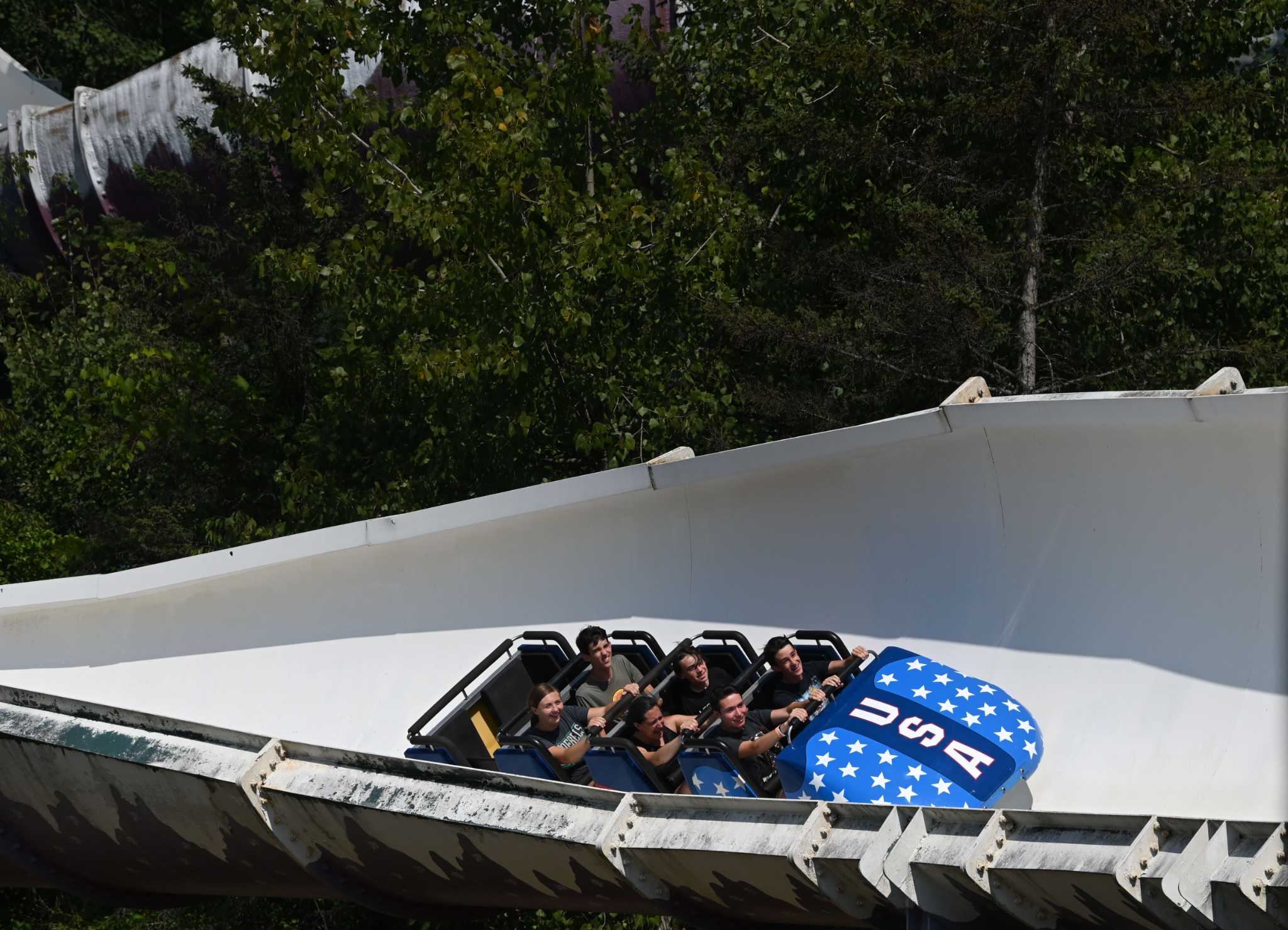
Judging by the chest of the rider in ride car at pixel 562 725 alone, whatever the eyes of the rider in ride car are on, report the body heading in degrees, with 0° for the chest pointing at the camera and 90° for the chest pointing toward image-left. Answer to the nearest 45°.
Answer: approximately 315°

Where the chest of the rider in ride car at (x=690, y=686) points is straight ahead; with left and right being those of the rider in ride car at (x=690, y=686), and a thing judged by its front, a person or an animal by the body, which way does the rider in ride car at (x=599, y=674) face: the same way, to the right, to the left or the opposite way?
the same way

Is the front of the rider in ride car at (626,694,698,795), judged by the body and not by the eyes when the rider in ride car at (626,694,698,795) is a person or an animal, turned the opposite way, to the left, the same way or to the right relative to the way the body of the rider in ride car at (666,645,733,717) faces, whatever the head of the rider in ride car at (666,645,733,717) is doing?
the same way

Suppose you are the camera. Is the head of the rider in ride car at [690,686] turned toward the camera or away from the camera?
toward the camera

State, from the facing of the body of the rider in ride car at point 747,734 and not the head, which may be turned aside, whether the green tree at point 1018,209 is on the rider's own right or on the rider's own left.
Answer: on the rider's own left

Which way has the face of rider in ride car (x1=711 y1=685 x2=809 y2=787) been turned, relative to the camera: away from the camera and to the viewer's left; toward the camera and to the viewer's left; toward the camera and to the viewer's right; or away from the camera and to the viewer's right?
toward the camera and to the viewer's right

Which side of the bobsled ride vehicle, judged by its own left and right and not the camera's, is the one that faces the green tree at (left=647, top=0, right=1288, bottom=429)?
left

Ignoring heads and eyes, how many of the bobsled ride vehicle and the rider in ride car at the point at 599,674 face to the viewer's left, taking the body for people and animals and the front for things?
0

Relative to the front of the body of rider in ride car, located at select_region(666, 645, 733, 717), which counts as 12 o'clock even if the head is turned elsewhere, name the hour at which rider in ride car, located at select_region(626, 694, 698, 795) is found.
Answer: rider in ride car, located at select_region(626, 694, 698, 795) is roughly at 2 o'clock from rider in ride car, located at select_region(666, 645, 733, 717).

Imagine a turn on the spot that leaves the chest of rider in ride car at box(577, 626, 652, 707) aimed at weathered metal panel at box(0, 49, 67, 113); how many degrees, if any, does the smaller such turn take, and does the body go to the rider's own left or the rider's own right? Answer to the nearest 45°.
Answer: approximately 180°

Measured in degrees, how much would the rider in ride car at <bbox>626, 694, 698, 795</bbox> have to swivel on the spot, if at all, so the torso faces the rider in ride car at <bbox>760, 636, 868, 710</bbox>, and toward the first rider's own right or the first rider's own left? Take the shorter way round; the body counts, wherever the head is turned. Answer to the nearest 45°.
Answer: approximately 90° to the first rider's own left

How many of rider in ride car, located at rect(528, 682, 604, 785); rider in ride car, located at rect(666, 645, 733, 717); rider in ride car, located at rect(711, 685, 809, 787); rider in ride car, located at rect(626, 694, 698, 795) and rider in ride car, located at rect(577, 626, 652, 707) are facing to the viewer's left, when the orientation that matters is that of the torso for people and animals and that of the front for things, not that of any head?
0

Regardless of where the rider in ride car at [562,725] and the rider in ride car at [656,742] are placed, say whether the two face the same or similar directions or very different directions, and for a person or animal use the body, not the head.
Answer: same or similar directions

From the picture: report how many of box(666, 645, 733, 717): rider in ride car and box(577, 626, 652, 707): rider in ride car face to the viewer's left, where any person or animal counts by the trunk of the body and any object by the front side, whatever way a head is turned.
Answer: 0

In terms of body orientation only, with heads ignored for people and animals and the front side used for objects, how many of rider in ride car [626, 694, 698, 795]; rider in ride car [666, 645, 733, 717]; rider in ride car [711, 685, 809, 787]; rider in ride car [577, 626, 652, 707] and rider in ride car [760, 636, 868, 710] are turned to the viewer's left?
0

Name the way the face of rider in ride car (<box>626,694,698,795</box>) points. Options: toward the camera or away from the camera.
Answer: toward the camera

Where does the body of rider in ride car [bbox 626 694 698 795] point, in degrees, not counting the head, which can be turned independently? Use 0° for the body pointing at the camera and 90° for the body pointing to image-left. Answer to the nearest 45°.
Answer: approximately 315°
